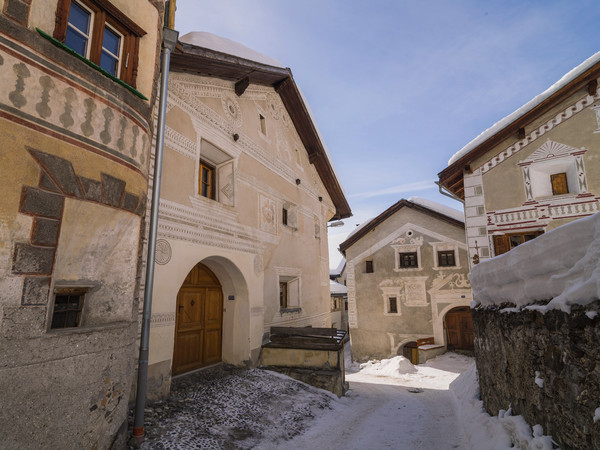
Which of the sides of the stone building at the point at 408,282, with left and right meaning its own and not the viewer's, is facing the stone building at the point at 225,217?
front

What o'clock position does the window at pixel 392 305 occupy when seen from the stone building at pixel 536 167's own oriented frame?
The window is roughly at 3 o'clock from the stone building.

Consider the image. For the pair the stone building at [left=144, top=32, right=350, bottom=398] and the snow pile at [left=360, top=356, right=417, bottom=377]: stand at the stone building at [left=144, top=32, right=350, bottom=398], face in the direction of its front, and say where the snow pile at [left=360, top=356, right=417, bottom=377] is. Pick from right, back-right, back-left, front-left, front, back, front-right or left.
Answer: left

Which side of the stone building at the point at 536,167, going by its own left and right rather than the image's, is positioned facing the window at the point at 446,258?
right

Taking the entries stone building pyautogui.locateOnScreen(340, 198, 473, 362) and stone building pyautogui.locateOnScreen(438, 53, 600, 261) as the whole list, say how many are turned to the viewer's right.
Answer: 0

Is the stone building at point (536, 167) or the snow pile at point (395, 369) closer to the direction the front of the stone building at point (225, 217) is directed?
the stone building

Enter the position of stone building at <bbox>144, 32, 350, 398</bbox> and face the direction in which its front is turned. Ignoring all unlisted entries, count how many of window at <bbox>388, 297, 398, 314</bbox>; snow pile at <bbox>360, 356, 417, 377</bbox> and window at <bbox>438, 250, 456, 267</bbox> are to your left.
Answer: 3

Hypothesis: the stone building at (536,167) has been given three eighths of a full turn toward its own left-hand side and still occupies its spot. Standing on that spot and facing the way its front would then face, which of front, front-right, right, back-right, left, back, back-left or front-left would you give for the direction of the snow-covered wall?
right

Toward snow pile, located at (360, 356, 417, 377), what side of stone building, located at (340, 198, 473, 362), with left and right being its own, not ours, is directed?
front

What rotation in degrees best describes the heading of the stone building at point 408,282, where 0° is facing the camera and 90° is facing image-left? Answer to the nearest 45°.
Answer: approximately 0°

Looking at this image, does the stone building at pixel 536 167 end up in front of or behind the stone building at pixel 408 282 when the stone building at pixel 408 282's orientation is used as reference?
in front

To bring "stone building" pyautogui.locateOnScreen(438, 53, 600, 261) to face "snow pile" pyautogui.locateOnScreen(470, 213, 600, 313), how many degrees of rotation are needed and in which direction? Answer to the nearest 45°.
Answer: approximately 45° to its left

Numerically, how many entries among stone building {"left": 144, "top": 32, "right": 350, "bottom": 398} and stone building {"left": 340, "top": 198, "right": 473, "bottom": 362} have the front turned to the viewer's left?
0

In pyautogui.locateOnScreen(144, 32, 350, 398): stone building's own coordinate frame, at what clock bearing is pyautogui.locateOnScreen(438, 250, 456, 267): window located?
The window is roughly at 9 o'clock from the stone building.

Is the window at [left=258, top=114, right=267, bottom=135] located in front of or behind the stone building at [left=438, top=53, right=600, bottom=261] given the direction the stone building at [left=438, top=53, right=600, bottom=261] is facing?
in front

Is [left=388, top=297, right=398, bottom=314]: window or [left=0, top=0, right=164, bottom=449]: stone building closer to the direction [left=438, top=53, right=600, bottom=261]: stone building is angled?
the stone building
